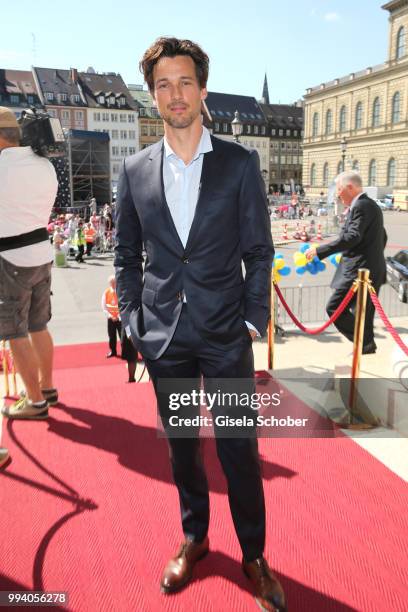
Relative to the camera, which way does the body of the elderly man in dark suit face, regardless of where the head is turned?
to the viewer's left

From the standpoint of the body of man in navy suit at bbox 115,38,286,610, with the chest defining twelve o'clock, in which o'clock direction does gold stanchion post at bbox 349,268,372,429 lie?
The gold stanchion post is roughly at 7 o'clock from the man in navy suit.

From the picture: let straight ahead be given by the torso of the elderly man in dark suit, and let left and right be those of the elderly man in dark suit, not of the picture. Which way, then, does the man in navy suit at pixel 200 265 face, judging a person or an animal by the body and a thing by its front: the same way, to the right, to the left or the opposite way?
to the left

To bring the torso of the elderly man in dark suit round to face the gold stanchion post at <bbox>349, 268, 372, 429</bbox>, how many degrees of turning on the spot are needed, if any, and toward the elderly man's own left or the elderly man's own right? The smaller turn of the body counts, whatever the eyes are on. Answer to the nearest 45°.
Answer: approximately 90° to the elderly man's own left

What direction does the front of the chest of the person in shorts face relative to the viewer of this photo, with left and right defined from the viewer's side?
facing away from the viewer and to the left of the viewer

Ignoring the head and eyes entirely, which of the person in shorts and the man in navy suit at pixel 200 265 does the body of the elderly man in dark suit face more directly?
the person in shorts

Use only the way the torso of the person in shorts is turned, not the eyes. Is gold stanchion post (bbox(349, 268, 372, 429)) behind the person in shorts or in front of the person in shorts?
behind

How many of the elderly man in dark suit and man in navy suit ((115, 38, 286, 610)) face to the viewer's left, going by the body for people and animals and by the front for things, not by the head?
1

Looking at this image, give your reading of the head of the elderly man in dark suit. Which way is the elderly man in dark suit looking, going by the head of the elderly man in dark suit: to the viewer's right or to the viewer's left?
to the viewer's left

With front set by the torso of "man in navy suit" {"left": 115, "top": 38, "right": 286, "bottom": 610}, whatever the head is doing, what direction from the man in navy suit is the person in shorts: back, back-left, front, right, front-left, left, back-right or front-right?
back-right
